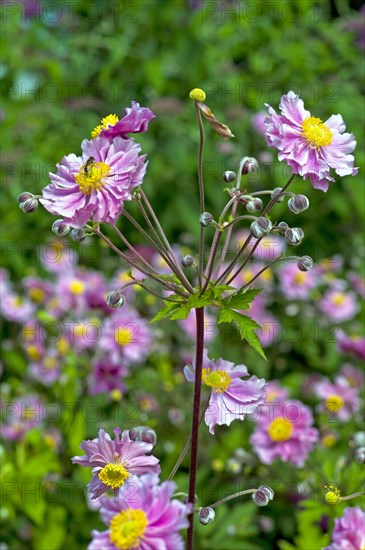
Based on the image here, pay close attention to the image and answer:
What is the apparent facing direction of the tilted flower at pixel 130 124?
to the viewer's left
